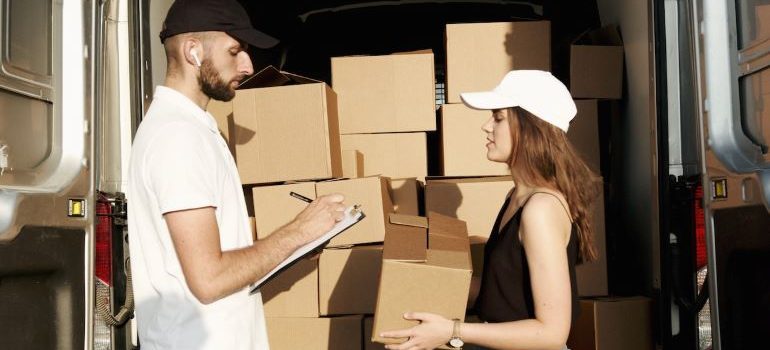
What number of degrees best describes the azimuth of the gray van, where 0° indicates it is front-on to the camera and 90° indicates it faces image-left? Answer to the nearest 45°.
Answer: approximately 180°

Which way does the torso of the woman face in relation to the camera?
to the viewer's left

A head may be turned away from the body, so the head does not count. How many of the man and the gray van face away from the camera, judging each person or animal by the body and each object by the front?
1

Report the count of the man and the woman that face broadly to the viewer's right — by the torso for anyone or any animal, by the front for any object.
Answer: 1

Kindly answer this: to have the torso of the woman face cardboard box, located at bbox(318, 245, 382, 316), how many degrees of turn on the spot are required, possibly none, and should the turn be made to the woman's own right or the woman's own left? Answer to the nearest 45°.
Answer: approximately 45° to the woman's own right

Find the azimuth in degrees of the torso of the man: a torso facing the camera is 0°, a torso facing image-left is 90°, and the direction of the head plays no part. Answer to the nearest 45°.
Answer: approximately 270°

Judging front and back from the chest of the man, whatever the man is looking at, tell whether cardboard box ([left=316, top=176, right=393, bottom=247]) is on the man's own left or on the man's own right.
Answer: on the man's own left

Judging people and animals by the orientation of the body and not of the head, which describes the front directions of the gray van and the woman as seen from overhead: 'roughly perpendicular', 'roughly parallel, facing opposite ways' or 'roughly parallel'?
roughly perpendicular

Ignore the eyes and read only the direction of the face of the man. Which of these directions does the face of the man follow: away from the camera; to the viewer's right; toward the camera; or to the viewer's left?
to the viewer's right
